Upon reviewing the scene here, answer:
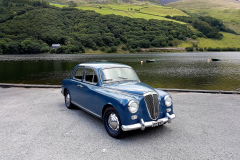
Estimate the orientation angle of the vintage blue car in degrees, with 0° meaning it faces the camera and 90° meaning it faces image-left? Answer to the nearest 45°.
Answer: approximately 315°
